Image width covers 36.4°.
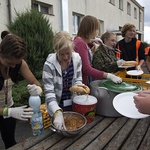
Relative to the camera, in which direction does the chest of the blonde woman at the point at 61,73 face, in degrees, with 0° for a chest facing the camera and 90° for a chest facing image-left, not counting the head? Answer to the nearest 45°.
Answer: approximately 315°

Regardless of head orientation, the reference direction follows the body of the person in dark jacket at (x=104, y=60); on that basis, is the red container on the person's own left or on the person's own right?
on the person's own right

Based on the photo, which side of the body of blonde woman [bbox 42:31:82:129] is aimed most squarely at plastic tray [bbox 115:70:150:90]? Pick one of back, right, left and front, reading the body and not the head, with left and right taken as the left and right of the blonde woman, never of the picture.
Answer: left

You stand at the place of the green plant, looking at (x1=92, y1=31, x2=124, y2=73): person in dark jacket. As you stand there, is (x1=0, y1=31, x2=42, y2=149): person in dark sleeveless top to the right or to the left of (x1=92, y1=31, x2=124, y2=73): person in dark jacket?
right

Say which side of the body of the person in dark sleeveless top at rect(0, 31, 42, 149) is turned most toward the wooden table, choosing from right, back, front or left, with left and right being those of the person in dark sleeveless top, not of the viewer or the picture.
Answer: front

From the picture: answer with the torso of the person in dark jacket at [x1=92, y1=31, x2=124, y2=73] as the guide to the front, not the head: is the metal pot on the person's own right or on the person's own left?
on the person's own right
